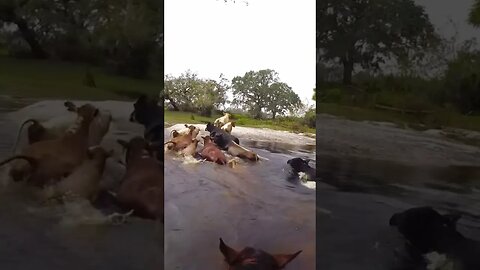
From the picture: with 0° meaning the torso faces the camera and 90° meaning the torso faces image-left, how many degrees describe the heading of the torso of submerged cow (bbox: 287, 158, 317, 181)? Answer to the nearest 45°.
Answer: approximately 90°
